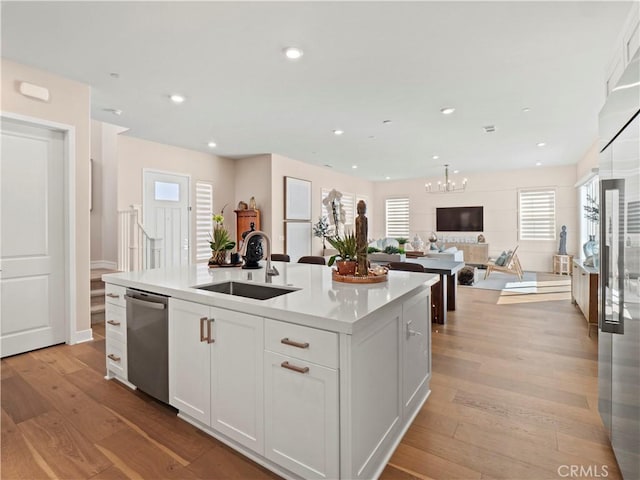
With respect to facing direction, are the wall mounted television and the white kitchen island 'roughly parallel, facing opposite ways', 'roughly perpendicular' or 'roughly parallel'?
roughly parallel

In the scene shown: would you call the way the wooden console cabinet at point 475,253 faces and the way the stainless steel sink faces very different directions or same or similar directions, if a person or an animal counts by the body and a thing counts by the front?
same or similar directions

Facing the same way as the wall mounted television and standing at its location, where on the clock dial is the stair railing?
The stair railing is roughly at 1 o'clock from the wall mounted television.

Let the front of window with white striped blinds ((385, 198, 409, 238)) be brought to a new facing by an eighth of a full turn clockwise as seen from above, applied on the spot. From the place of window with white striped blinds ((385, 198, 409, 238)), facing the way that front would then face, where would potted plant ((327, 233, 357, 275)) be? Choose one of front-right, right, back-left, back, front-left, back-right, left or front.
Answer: front-left

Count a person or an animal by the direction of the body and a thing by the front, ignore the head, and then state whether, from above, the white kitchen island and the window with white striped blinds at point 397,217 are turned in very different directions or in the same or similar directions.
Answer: same or similar directions

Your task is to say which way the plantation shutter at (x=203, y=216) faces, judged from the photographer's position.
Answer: facing the viewer and to the right of the viewer

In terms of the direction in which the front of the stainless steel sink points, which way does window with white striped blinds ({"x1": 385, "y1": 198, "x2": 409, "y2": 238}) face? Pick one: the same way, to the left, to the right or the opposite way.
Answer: the same way

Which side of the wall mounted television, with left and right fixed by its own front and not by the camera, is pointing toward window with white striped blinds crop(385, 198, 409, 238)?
right

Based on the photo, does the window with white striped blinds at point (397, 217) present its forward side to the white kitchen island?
yes

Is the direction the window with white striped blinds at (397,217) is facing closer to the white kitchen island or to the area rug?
the white kitchen island

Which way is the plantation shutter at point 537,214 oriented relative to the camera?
toward the camera

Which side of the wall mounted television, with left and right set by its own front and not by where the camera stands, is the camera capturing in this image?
front

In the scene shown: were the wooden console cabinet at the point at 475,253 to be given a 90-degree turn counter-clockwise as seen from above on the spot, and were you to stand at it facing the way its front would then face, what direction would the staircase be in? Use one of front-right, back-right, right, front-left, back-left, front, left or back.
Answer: back-right

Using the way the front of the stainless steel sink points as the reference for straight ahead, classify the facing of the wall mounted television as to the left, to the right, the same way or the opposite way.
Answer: the same way

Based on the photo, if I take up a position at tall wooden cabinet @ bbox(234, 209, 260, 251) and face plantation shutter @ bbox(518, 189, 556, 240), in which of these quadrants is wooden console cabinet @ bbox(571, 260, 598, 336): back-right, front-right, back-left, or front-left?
front-right

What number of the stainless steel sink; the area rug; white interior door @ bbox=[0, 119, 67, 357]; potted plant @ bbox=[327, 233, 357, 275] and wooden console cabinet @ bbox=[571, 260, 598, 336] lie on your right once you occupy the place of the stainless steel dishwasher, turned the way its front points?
1

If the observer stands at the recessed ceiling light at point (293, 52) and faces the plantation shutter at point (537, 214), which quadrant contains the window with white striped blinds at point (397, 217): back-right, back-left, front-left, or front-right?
front-left

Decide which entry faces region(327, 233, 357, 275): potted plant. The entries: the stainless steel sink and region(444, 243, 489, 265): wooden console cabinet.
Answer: the wooden console cabinet

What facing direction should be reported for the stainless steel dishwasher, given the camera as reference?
facing the viewer and to the left of the viewer

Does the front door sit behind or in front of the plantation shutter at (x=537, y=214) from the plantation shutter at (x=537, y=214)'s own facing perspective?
in front
